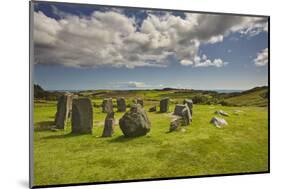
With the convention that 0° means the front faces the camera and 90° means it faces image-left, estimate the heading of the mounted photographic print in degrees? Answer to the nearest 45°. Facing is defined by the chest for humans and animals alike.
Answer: approximately 315°
